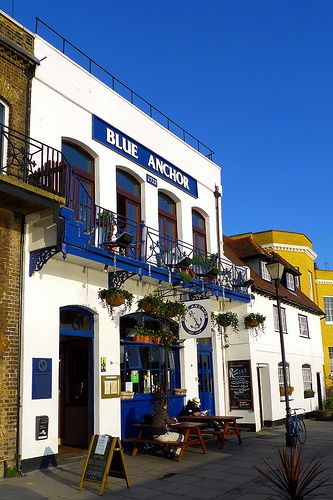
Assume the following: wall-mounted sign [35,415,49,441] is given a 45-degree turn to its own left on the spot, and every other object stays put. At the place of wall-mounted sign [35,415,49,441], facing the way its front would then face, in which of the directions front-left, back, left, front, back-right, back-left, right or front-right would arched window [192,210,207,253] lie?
front-left

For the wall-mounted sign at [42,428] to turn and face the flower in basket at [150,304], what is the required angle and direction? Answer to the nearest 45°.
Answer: approximately 90° to its left

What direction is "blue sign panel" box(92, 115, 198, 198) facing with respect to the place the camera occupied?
facing the viewer and to the right of the viewer

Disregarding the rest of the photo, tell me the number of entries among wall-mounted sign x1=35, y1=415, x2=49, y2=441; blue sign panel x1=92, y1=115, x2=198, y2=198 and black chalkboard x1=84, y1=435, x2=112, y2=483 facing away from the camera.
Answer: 0

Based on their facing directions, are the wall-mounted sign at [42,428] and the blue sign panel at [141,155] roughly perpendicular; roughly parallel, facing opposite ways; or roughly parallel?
roughly parallel

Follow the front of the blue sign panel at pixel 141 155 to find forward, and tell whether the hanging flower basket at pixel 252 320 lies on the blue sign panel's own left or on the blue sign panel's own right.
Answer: on the blue sign panel's own left

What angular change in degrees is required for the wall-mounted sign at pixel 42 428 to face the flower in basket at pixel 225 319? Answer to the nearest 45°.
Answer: approximately 90° to its left

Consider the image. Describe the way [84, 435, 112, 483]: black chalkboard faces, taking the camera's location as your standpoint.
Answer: facing the viewer and to the left of the viewer
